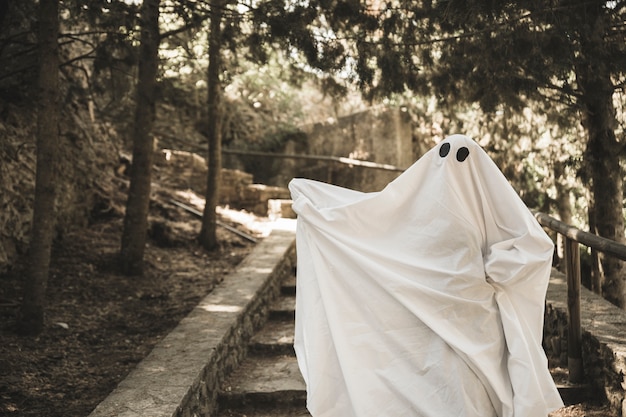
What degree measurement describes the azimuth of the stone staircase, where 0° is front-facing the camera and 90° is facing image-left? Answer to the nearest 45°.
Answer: approximately 0°

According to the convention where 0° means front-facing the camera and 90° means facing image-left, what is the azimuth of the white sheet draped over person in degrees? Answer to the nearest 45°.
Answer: approximately 0°

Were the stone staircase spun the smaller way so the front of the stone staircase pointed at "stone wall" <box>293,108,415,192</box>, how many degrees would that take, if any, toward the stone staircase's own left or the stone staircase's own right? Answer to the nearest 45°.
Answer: approximately 180°

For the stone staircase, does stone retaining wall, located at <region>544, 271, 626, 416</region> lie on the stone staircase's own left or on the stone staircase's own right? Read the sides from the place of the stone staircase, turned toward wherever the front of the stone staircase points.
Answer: on the stone staircase's own left

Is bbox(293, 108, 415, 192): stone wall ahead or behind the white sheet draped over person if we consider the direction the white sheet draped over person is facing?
behind

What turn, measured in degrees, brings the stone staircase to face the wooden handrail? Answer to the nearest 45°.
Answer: approximately 90° to its left
